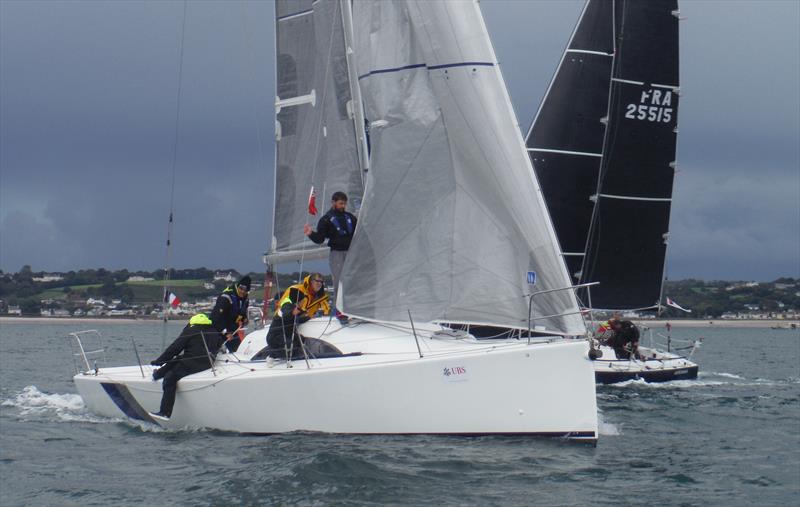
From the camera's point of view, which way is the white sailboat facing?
to the viewer's right

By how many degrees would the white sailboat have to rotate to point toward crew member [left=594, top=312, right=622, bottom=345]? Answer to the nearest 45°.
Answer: approximately 45° to its left

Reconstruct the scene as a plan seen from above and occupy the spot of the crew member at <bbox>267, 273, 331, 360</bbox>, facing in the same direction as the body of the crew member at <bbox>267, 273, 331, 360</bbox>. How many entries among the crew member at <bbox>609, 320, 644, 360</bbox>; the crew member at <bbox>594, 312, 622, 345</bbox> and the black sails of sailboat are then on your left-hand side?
3

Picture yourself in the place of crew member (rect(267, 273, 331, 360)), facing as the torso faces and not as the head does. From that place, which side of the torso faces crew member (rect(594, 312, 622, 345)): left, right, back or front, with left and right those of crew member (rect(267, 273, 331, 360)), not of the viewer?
left

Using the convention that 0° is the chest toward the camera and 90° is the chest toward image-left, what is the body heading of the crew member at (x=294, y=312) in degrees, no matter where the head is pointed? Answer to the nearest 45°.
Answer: approximately 315°

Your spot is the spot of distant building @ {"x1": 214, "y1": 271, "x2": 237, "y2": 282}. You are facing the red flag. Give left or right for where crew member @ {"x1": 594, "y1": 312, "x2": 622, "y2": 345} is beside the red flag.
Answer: left

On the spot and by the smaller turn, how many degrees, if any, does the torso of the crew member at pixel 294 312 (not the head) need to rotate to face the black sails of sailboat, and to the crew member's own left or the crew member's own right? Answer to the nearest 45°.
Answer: approximately 90° to the crew member's own left

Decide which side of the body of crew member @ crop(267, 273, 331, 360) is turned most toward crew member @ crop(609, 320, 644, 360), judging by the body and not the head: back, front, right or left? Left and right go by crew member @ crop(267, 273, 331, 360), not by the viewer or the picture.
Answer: left
